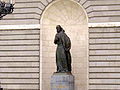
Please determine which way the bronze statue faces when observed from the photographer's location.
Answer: facing the viewer and to the left of the viewer
